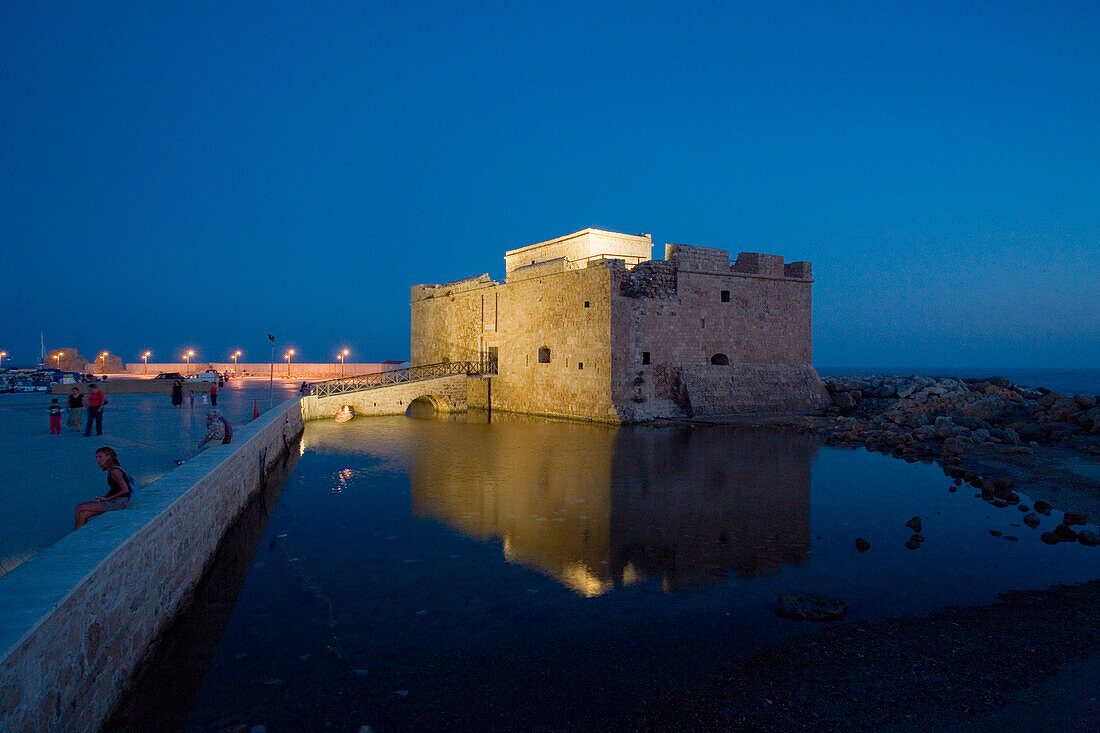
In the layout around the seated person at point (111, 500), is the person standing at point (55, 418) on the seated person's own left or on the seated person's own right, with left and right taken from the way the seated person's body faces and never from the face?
on the seated person's own right

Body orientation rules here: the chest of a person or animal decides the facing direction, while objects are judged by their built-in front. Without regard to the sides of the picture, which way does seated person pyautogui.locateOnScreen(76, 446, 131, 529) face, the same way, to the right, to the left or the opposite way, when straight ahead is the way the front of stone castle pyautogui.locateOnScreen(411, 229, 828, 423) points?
the same way

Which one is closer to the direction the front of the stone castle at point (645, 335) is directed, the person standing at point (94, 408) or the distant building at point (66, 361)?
the person standing

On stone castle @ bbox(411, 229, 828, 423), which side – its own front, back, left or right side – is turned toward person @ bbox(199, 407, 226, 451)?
front

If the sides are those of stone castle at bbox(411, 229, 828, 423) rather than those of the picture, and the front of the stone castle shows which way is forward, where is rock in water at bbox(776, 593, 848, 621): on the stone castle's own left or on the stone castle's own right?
on the stone castle's own left

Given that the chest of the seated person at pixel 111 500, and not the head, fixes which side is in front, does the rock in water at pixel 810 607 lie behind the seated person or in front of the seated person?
behind

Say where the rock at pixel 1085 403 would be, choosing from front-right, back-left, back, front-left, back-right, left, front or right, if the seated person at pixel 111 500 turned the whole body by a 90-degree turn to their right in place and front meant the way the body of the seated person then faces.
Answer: right

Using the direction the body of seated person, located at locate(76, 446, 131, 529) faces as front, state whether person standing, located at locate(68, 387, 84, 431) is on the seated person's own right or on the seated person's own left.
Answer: on the seated person's own right

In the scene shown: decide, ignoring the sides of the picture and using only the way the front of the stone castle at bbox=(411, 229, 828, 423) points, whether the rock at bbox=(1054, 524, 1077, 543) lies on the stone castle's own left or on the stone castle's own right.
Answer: on the stone castle's own left

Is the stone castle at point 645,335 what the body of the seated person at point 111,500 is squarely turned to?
no

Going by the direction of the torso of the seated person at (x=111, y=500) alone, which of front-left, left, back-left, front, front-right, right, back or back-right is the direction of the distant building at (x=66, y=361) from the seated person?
right

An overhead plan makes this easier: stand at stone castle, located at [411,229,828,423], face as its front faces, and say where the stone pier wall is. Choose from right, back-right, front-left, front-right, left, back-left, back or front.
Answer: front-left

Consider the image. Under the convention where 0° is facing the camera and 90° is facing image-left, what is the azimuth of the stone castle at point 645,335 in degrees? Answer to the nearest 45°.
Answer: approximately 45°

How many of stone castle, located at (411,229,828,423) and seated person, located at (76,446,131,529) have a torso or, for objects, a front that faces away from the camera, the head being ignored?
0

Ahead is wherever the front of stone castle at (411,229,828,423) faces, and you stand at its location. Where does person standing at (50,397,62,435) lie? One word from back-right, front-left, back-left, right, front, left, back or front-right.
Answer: front

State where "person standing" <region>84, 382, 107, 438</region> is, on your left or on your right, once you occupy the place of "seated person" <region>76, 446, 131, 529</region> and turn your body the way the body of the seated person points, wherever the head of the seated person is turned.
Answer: on your right
